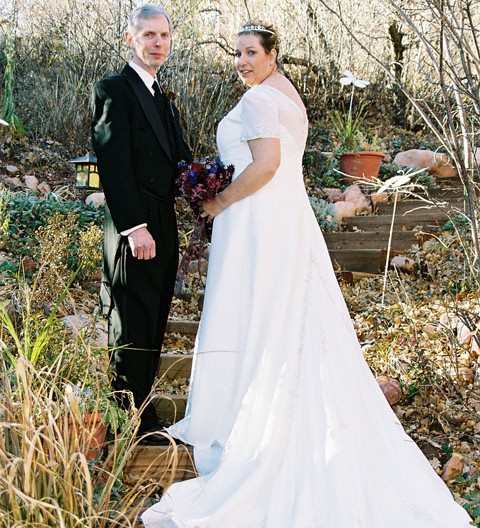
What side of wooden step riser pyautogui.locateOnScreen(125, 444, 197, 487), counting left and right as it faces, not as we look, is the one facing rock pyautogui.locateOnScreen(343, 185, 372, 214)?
back

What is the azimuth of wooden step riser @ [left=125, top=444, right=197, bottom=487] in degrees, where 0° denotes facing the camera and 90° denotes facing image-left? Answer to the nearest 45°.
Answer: approximately 0°

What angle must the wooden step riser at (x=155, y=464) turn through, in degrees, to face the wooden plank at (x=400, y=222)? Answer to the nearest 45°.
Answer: approximately 135° to its left

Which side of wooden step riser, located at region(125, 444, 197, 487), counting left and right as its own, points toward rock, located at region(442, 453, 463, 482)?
left

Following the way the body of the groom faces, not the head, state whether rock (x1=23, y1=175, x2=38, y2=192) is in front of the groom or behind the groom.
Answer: behind

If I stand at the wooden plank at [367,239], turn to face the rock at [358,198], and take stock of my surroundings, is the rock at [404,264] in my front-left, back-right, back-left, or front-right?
back-right

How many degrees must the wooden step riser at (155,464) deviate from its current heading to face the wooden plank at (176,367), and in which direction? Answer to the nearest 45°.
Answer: approximately 180°

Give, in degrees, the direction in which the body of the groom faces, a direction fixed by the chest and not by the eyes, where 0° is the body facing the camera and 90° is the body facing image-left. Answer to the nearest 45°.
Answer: approximately 315°

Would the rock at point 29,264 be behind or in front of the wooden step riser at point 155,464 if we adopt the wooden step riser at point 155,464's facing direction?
behind
